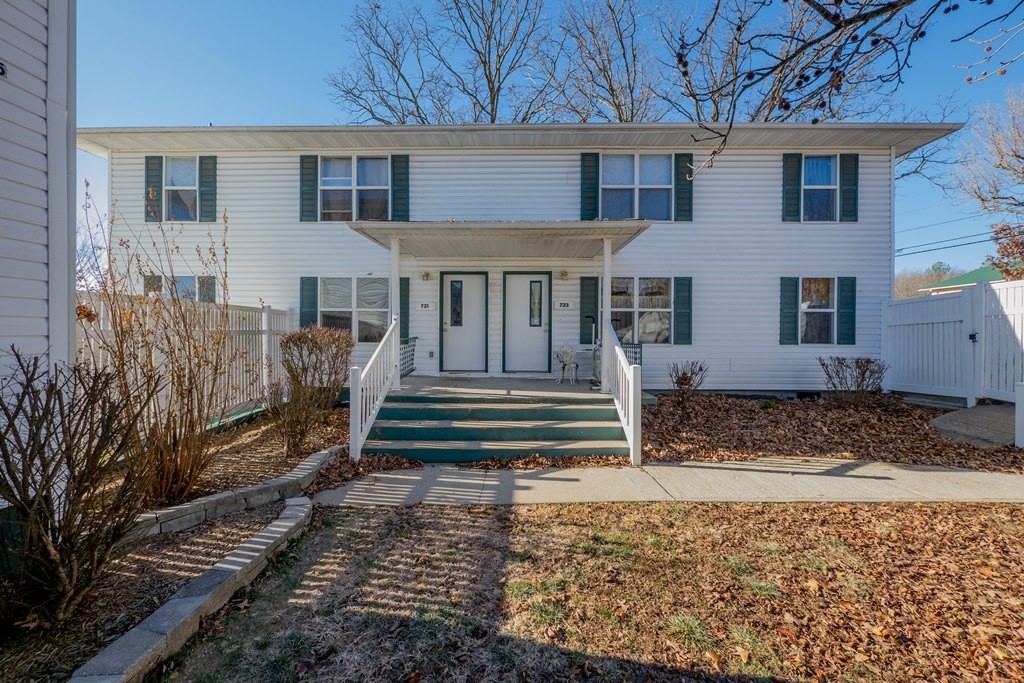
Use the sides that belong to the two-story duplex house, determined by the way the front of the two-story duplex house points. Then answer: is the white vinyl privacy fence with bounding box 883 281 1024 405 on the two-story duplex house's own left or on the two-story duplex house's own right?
on the two-story duplex house's own left

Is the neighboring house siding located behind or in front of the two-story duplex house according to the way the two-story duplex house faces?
in front

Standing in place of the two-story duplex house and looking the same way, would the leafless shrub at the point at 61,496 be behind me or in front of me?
in front

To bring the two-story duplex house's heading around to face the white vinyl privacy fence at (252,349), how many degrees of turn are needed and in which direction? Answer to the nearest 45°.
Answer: approximately 45° to its right

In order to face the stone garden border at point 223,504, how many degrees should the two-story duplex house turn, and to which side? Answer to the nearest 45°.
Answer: approximately 45° to its right

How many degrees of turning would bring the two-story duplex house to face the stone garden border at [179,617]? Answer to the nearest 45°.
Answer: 0° — it already faces it

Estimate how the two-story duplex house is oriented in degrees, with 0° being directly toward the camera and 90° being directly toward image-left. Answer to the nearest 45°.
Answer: approximately 0°

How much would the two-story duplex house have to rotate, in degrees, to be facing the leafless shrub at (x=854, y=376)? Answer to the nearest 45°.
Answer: approximately 90° to its left

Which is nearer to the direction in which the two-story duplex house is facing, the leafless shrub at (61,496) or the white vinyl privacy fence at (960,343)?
the leafless shrub

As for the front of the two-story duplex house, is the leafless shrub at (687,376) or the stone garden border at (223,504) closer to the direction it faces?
the stone garden border

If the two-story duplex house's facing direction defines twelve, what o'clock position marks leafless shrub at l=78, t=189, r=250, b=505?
The leafless shrub is roughly at 1 o'clock from the two-story duplex house.
